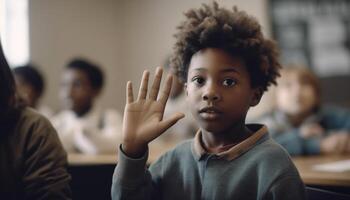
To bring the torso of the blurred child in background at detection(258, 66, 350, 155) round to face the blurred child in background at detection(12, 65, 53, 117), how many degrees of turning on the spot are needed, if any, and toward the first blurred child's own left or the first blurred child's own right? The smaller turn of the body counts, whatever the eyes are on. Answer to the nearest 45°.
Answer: approximately 90° to the first blurred child's own right

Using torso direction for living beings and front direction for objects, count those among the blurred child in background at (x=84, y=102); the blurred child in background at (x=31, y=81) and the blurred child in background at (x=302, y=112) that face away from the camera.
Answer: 0

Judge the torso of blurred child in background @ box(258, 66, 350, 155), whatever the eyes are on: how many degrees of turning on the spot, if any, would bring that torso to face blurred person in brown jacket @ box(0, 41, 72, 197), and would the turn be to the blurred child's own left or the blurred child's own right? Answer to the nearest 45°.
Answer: approximately 45° to the blurred child's own right

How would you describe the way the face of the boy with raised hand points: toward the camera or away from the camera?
toward the camera

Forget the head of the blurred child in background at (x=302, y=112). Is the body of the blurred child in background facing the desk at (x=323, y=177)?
yes

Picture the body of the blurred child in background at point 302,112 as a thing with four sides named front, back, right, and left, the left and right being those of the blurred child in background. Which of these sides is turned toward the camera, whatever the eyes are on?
front

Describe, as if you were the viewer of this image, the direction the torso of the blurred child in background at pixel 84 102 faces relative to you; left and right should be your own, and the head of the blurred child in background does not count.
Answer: facing the viewer and to the left of the viewer

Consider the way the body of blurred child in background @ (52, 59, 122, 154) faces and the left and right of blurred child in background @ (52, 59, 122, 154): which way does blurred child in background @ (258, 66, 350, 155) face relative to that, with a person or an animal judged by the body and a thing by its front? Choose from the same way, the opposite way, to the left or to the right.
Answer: the same way

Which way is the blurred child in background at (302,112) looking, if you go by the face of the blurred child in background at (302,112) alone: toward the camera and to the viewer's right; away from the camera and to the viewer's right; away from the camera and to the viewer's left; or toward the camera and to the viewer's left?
toward the camera and to the viewer's left

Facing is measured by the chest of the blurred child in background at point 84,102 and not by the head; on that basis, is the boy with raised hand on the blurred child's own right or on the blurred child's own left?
on the blurred child's own left

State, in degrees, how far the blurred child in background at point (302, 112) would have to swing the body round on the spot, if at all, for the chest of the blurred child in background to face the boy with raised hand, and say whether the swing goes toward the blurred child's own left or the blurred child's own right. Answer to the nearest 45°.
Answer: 0° — they already face them
